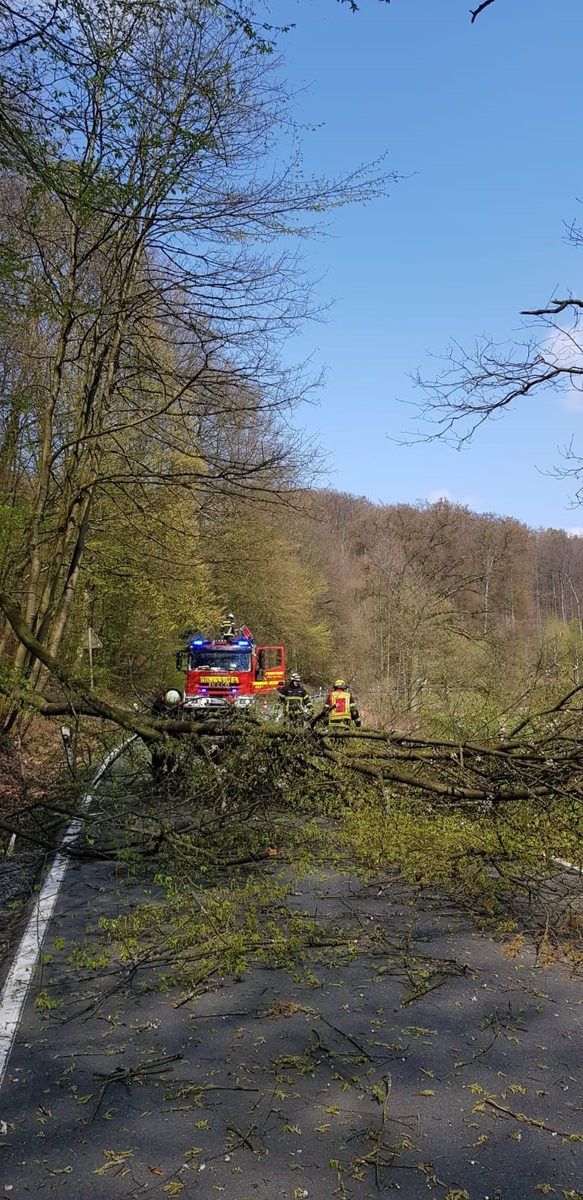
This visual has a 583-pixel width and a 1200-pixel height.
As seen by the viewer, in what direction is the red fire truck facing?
toward the camera

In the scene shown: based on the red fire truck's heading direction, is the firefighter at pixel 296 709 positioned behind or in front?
in front

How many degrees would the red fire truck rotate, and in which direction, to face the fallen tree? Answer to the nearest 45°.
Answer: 0° — it already faces it
